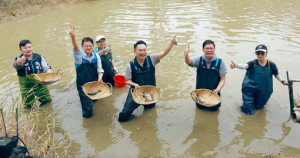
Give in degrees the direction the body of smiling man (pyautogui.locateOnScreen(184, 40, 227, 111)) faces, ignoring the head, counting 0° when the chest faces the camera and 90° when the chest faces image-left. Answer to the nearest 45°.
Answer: approximately 0°

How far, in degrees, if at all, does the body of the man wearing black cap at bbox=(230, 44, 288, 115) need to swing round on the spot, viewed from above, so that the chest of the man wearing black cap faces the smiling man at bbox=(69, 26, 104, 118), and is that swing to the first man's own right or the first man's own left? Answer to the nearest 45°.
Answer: approximately 90° to the first man's own right

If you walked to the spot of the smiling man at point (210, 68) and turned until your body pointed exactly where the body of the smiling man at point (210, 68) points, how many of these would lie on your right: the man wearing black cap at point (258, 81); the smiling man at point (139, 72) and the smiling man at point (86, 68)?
2

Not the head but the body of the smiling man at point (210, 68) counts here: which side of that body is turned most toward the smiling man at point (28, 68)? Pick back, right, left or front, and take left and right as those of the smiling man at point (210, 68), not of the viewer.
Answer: right

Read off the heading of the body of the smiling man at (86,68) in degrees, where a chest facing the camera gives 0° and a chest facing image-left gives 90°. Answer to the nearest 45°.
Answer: approximately 0°

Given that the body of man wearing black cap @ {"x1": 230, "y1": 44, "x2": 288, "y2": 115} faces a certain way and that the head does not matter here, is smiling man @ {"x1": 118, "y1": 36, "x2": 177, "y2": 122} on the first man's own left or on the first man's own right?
on the first man's own right

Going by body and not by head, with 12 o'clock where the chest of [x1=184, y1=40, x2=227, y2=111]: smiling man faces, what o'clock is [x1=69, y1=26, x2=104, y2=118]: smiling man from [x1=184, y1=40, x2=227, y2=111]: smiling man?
[x1=69, y1=26, x2=104, y2=118]: smiling man is roughly at 3 o'clock from [x1=184, y1=40, x2=227, y2=111]: smiling man.
